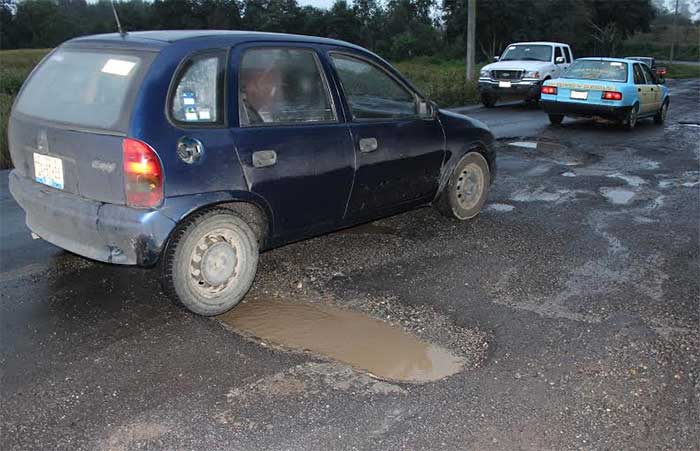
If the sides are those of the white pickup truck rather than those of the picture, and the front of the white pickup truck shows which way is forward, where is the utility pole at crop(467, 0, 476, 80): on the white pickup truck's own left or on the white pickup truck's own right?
on the white pickup truck's own right

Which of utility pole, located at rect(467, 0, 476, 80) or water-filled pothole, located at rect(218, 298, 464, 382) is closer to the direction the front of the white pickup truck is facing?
the water-filled pothole

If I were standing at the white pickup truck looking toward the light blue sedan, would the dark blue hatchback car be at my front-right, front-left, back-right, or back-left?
front-right

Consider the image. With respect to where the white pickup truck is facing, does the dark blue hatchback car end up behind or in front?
in front

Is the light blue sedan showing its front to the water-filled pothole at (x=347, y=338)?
no

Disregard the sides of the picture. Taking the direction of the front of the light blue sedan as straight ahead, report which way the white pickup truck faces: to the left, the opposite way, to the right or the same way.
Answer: the opposite way

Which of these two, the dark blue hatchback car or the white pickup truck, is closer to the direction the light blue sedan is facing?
the white pickup truck

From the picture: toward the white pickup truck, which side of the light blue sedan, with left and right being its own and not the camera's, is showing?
left

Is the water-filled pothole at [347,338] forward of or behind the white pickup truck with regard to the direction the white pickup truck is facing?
forward

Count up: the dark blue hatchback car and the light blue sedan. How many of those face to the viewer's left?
0

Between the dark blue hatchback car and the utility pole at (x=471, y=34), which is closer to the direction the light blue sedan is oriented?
the utility pole

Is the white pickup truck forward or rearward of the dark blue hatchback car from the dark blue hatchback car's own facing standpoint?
forward

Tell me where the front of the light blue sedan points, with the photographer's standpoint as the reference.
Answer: facing away from the viewer and to the right of the viewer

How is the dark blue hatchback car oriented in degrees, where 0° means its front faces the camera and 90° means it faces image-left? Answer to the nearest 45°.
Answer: approximately 225°

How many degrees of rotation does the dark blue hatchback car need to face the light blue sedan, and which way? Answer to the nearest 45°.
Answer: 0° — it already faces it

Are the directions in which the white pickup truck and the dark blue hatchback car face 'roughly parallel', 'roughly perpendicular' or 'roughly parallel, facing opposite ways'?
roughly parallel, facing opposite ways
